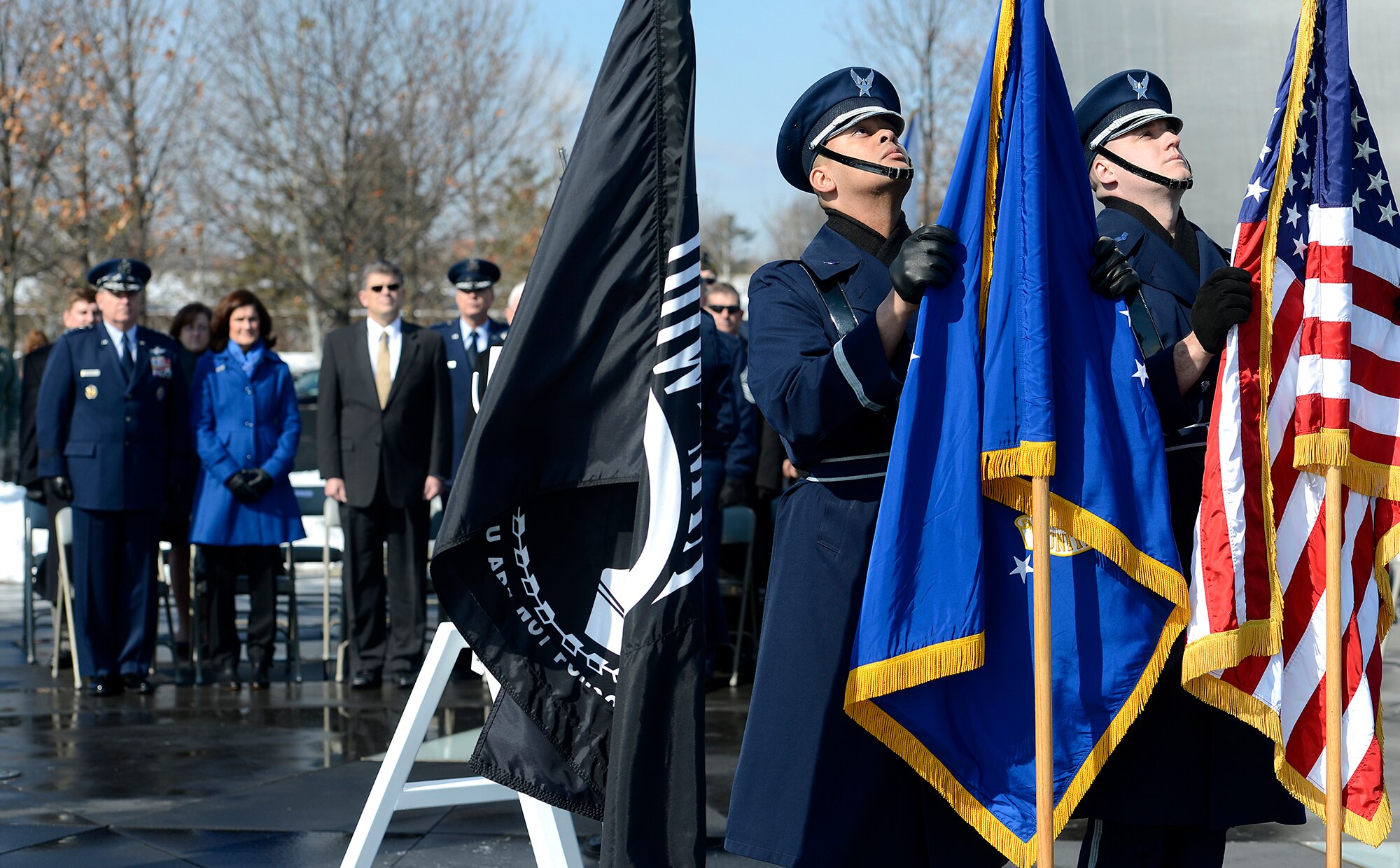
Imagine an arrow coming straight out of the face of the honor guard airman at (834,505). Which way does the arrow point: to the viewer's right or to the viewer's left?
to the viewer's right

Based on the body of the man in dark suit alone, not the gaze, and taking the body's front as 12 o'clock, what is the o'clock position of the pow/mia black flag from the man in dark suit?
The pow/mia black flag is roughly at 12 o'clock from the man in dark suit.

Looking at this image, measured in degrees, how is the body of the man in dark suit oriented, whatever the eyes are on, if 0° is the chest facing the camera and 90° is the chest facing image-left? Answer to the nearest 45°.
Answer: approximately 0°

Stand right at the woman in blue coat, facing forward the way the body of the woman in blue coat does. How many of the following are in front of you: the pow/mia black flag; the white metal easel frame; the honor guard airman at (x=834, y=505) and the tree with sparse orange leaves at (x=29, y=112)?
3

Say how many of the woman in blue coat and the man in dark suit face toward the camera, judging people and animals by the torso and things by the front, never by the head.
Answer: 2

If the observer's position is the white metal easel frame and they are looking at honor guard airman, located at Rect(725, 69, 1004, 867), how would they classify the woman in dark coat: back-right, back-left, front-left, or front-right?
back-left

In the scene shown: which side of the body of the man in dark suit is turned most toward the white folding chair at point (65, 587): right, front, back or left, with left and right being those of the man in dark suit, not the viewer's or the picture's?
right

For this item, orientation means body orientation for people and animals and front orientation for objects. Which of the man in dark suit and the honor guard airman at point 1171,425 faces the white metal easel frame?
the man in dark suit
